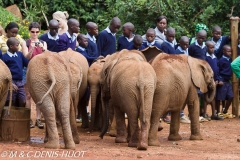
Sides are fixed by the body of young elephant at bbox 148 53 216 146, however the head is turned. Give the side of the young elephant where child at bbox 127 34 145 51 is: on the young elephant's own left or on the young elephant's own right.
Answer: on the young elephant's own left

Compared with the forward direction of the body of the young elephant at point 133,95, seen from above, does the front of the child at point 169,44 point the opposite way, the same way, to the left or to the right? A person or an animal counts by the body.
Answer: the opposite way

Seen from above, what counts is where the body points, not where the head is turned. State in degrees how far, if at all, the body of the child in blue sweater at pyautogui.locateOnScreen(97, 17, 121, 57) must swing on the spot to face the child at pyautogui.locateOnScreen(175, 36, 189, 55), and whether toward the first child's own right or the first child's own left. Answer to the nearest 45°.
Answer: approximately 45° to the first child's own left

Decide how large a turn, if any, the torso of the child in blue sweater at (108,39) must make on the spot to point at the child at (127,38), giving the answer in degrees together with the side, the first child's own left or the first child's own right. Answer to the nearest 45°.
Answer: approximately 45° to the first child's own left

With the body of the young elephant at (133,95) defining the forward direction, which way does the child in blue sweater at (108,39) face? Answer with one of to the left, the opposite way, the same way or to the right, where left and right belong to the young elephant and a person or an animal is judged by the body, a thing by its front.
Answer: the opposite way

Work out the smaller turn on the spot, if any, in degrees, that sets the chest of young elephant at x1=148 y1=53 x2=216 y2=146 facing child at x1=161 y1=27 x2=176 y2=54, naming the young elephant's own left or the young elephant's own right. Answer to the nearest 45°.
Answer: approximately 45° to the young elephant's own left

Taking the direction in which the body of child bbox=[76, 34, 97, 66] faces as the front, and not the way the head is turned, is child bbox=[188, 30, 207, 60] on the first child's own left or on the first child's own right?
on the first child's own left

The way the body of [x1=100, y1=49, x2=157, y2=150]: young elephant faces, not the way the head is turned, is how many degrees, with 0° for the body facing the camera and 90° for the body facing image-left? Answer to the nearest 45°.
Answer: approximately 135°
